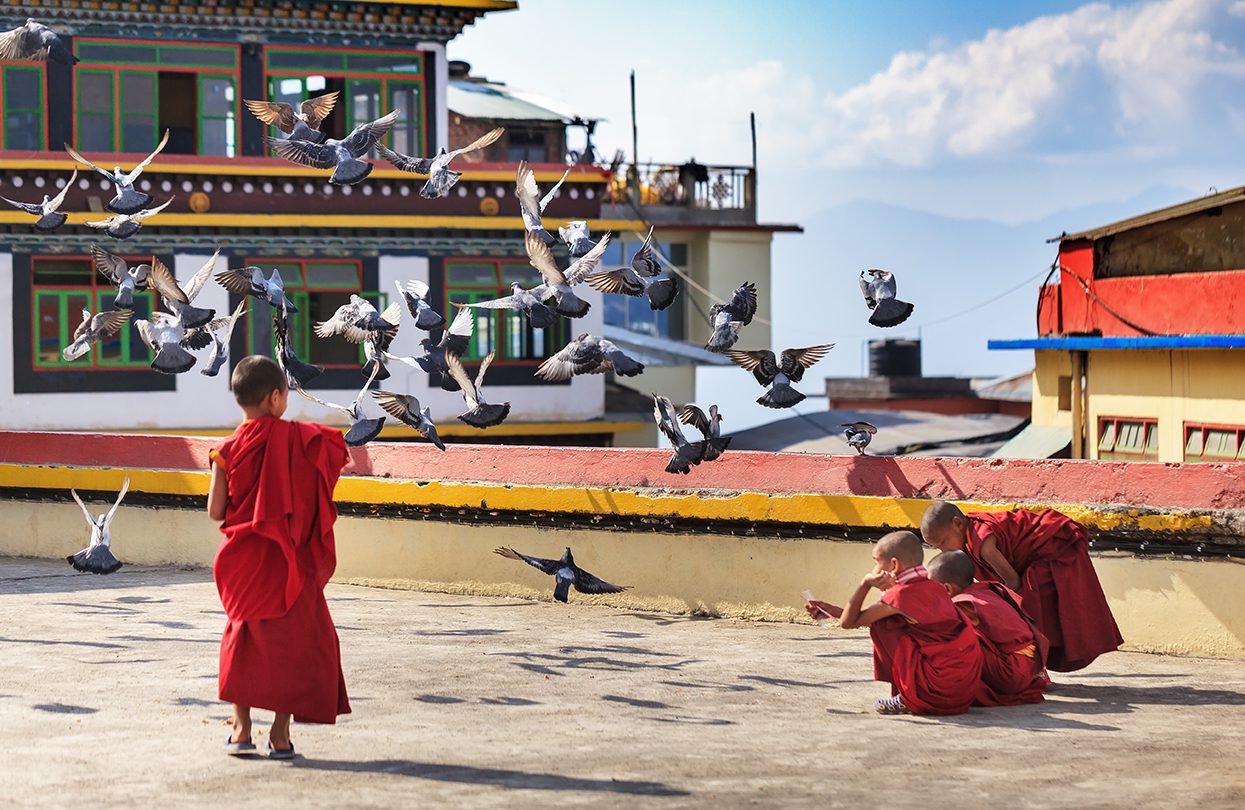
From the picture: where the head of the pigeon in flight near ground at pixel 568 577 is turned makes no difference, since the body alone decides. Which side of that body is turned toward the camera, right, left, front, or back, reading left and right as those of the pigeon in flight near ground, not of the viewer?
back

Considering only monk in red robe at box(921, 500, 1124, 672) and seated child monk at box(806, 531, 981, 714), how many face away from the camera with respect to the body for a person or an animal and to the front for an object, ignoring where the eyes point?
0

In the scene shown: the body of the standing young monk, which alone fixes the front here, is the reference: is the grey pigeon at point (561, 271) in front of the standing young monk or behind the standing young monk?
in front

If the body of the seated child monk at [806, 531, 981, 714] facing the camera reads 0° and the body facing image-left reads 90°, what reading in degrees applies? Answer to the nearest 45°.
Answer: approximately 90°

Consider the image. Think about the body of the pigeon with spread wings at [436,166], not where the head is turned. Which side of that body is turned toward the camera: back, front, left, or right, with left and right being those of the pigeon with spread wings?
back

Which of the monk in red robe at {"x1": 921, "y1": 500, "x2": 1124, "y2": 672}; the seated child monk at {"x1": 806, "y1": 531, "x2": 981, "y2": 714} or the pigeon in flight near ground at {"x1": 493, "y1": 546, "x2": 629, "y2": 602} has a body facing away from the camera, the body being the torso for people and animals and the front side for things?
the pigeon in flight near ground

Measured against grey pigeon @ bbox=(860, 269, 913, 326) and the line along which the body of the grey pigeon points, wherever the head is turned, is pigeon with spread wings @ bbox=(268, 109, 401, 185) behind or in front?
in front

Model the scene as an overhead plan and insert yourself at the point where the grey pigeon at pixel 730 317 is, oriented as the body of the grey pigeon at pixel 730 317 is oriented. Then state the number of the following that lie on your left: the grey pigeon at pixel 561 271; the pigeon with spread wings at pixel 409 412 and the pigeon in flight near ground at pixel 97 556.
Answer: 3

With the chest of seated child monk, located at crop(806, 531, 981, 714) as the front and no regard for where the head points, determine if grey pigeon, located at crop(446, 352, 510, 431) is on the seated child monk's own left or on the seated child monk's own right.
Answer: on the seated child monk's own right

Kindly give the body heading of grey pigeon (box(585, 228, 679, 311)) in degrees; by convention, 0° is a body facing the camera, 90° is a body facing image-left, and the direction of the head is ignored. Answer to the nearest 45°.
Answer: approximately 135°

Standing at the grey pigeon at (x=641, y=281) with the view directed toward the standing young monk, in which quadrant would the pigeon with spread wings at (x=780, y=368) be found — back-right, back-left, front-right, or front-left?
back-left

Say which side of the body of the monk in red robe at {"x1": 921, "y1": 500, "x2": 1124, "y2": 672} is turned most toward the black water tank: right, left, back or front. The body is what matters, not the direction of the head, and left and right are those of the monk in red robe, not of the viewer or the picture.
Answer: right

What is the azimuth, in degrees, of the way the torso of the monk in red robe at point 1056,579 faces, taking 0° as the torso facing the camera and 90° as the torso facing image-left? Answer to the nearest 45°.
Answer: approximately 90°
